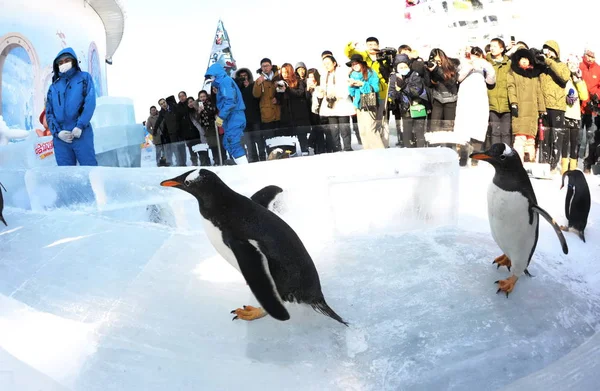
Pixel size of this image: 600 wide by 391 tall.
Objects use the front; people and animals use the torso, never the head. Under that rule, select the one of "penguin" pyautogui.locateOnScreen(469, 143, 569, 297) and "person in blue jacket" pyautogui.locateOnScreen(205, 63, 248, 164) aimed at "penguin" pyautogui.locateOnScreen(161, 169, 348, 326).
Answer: "penguin" pyautogui.locateOnScreen(469, 143, 569, 297)

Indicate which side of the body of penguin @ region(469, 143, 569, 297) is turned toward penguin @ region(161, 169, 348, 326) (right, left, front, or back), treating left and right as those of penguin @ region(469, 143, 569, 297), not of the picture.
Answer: front

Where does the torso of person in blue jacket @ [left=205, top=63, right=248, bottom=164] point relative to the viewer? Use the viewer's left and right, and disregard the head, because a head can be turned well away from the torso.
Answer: facing to the left of the viewer

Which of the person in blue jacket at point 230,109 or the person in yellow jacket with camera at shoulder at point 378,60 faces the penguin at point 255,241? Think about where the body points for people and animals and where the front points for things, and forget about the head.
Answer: the person in yellow jacket with camera at shoulder

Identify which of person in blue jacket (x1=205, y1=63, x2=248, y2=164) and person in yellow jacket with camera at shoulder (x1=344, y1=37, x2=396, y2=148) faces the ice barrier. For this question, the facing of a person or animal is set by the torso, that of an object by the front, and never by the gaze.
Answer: the person in yellow jacket with camera at shoulder

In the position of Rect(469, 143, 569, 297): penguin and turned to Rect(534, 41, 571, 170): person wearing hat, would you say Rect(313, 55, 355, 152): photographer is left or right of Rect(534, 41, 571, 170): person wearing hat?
left

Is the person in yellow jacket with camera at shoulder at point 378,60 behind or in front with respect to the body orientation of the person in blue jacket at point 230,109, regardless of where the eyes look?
behind

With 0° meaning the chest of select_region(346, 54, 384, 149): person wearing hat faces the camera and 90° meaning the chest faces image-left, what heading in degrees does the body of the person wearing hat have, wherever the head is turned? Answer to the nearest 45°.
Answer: approximately 45°

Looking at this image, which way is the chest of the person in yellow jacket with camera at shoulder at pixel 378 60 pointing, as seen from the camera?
toward the camera

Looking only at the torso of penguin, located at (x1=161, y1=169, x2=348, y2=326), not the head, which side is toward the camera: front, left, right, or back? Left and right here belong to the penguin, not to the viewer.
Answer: left

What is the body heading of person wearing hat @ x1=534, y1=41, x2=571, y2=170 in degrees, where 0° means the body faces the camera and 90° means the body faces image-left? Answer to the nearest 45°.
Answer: approximately 45°

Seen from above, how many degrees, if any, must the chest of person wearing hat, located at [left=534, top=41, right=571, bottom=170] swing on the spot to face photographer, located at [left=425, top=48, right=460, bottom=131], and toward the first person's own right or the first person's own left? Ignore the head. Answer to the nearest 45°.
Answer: approximately 90° to the first person's own right

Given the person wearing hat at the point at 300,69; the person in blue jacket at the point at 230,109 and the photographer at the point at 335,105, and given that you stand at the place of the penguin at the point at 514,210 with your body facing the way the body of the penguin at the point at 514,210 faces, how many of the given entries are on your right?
3

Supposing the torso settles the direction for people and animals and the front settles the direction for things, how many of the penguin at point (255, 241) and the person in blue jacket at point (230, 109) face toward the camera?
0

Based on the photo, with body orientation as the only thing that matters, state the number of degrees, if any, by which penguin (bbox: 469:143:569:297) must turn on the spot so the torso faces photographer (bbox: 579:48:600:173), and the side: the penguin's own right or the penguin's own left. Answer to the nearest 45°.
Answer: approximately 135° to the penguin's own right

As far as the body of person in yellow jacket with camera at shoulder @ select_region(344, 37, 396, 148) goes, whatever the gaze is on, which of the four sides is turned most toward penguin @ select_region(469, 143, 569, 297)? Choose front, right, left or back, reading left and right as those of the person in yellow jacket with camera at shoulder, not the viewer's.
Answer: front

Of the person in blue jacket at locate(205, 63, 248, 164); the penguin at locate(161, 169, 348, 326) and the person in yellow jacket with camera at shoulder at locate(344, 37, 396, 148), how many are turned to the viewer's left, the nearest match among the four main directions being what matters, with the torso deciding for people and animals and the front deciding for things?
2

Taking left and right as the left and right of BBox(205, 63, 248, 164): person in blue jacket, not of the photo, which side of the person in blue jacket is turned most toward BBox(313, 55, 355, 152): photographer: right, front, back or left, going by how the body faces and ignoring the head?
back

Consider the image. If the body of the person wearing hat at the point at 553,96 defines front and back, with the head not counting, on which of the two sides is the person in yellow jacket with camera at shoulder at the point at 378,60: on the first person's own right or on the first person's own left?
on the first person's own right
